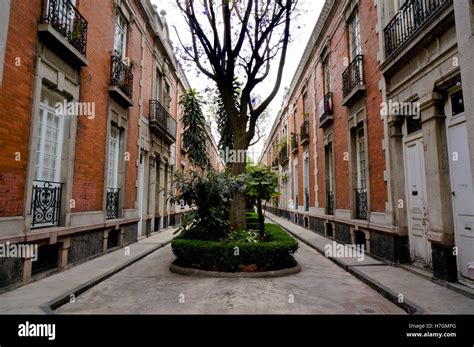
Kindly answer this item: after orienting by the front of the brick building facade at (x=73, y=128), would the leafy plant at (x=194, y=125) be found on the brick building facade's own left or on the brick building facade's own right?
on the brick building facade's own left

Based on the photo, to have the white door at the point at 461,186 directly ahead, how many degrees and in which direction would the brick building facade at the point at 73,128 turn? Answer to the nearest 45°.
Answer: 0° — it already faces it

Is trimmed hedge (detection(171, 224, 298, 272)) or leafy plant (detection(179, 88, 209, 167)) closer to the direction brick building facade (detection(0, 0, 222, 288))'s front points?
the trimmed hedge

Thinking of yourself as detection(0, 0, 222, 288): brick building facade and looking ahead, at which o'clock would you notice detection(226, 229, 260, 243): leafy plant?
The leafy plant is roughly at 11 o'clock from the brick building facade.

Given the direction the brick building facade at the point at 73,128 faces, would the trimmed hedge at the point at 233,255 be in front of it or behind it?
in front

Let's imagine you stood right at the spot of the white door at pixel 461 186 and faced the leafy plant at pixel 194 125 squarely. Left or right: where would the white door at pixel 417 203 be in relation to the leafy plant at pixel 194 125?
right

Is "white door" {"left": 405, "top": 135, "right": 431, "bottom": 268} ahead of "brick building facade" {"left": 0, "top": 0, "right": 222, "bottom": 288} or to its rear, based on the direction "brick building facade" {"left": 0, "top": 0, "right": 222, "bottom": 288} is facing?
ahead

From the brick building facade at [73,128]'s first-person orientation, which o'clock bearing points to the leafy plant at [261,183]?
The leafy plant is roughly at 11 o'clock from the brick building facade.
